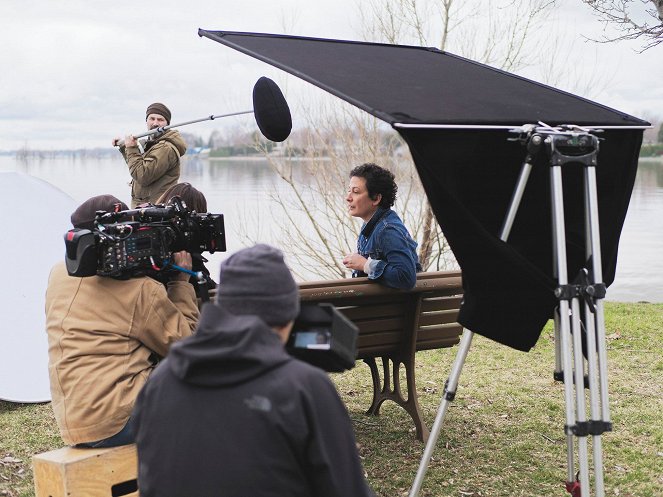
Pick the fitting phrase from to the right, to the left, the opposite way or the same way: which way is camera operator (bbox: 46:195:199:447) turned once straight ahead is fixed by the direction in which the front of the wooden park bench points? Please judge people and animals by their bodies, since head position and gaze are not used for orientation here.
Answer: to the right

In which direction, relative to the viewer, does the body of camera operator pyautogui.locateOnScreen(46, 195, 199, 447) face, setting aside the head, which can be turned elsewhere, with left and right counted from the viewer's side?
facing away from the viewer and to the right of the viewer

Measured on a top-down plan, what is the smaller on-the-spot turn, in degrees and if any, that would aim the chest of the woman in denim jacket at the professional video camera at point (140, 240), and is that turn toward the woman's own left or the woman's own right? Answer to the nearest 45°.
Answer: approximately 45° to the woman's own left

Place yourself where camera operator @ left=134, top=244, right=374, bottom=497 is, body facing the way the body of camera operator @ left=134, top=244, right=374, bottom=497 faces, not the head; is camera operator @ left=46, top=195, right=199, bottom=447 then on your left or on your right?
on your left

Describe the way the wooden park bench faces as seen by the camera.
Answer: facing away from the viewer and to the left of the viewer

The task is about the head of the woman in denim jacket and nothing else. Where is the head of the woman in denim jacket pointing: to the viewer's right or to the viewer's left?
to the viewer's left

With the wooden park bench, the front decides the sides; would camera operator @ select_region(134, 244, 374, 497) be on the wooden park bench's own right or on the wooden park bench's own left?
on the wooden park bench's own left

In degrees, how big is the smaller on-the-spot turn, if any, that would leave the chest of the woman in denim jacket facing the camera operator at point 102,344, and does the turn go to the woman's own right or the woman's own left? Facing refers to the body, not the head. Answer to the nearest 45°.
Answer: approximately 45° to the woman's own left

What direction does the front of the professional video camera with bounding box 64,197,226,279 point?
to the viewer's right

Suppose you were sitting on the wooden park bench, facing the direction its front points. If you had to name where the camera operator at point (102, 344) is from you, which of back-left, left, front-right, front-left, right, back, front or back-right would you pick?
left

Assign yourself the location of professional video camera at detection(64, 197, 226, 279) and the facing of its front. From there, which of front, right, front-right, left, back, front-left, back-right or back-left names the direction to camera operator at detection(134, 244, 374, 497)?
right

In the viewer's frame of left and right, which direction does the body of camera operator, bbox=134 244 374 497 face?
facing away from the viewer and to the right of the viewer

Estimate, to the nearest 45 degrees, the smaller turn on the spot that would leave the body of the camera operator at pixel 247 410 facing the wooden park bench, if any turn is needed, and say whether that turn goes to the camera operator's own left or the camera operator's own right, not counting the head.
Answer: approximately 45° to the camera operator's own left

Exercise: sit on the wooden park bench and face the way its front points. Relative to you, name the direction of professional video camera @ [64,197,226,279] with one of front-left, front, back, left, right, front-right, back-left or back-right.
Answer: left

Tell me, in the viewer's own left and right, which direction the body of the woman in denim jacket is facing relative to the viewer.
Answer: facing to the left of the viewer

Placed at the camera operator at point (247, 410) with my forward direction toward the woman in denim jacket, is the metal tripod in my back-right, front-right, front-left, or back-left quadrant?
front-right
